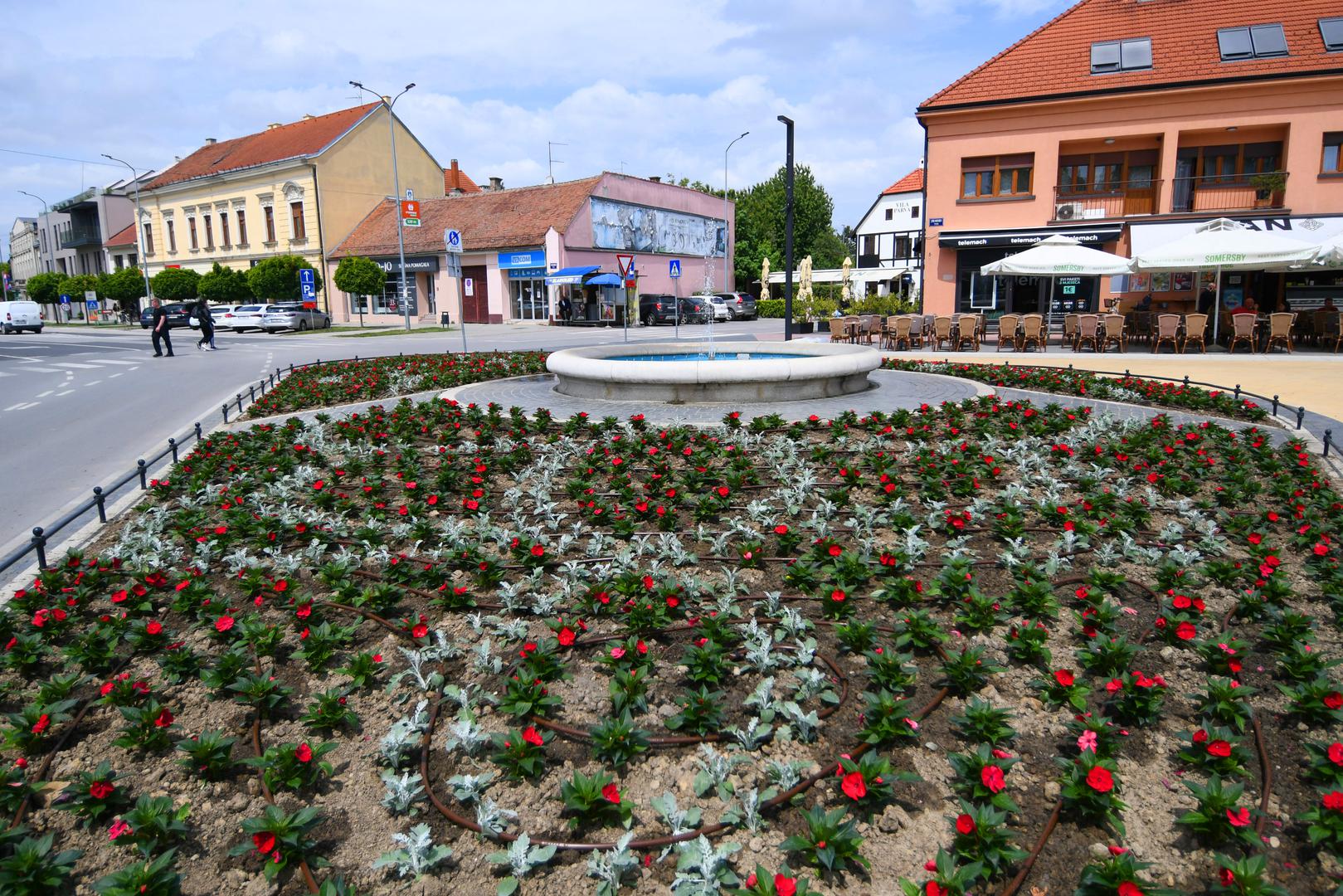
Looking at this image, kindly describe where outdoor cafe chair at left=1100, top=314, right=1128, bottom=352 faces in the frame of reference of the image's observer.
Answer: facing away from the viewer

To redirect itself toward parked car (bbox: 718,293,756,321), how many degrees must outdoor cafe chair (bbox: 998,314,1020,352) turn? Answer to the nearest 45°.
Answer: approximately 45° to its left

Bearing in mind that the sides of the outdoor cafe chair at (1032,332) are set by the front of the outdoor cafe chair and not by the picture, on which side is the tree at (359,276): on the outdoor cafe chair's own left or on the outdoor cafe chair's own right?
on the outdoor cafe chair's own left

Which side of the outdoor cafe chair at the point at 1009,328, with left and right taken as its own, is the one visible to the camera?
back

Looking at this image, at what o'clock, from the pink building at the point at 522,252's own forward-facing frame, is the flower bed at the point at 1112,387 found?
The flower bed is roughly at 10 o'clock from the pink building.

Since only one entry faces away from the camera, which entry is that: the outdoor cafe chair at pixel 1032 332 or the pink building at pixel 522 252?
the outdoor cafe chair

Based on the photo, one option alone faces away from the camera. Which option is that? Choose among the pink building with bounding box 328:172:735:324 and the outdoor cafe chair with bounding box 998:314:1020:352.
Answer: the outdoor cafe chair

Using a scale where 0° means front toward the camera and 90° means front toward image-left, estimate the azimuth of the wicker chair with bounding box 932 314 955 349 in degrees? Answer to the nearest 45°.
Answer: approximately 180°

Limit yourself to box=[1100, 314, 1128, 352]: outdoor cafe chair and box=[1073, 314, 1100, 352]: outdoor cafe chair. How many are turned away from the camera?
2

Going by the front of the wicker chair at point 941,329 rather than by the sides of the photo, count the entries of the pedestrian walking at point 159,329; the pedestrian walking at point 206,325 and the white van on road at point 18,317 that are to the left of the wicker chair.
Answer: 3

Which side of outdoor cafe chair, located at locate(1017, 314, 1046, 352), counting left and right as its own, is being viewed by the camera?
back

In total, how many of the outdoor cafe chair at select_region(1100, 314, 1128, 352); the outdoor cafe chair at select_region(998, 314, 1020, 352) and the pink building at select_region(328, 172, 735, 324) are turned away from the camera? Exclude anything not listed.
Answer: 2

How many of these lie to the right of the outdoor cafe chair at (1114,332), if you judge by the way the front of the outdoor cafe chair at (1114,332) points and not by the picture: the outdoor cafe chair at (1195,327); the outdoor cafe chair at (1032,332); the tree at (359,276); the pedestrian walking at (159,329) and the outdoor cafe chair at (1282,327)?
2
